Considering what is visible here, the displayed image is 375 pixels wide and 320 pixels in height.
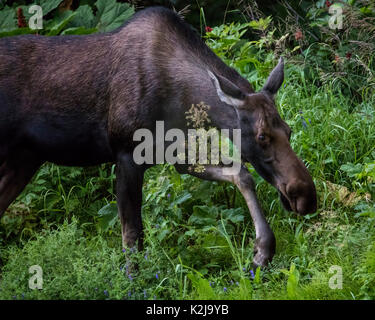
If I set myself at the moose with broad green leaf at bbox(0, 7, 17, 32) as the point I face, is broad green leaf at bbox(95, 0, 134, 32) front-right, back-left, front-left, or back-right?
front-right

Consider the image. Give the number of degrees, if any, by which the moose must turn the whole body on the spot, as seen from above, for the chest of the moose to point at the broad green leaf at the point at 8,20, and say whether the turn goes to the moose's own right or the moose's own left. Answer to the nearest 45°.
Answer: approximately 135° to the moose's own left

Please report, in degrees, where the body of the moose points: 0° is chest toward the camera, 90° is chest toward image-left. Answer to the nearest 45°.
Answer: approximately 270°

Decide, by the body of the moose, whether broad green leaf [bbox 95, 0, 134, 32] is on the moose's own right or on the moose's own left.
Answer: on the moose's own left

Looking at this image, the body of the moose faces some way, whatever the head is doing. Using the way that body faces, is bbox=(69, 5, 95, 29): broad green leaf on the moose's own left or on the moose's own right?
on the moose's own left

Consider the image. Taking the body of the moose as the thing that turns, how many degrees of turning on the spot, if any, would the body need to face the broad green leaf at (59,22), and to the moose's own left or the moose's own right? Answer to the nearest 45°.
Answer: approximately 90° to the moose's own left
